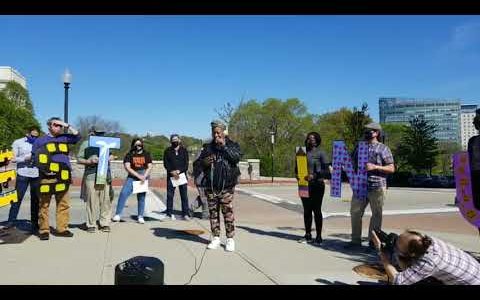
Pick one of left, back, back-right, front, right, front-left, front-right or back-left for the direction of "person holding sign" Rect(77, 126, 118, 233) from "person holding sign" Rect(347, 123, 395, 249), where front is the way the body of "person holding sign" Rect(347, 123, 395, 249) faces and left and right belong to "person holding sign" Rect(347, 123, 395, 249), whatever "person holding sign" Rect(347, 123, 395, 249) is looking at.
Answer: front-right

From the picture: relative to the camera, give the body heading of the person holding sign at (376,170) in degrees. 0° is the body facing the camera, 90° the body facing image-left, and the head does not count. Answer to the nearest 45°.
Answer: approximately 45°

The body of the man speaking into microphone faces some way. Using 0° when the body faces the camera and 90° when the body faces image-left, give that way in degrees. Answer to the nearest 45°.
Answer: approximately 0°

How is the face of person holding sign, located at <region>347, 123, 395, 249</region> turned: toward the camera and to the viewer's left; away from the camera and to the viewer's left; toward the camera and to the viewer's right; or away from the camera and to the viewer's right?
toward the camera and to the viewer's left

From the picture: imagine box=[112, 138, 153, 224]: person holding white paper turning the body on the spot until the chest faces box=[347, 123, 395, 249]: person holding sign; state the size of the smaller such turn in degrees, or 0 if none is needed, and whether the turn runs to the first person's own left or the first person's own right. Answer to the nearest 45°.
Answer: approximately 45° to the first person's own left

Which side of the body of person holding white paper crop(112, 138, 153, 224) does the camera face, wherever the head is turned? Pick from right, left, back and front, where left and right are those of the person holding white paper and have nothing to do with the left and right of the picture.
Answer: front

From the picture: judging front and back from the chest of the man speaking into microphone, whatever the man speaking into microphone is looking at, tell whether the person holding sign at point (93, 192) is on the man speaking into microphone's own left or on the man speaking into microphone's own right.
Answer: on the man speaking into microphone's own right

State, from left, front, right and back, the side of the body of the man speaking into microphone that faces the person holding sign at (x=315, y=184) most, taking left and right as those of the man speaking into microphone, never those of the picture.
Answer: left

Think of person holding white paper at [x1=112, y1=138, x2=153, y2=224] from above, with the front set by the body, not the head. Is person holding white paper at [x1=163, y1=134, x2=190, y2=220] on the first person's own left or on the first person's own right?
on the first person's own left

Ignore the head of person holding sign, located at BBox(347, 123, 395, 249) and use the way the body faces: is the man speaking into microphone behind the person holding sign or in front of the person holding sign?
in front

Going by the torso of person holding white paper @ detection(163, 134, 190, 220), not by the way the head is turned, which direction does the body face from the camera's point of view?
toward the camera
